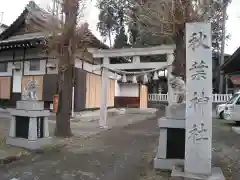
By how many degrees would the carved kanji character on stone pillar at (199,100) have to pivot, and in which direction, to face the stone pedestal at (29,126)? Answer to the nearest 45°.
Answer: approximately 90° to its right

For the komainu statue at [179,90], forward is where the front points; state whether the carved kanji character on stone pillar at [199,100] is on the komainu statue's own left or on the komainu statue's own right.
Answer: on the komainu statue's own left

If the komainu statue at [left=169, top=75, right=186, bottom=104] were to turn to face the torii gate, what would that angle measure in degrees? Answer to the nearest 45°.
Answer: approximately 90° to its right

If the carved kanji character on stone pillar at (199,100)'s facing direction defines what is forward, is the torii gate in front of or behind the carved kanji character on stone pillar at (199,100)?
behind

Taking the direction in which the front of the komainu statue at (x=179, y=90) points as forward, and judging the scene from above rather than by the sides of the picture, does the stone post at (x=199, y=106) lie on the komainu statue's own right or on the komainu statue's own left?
on the komainu statue's own left

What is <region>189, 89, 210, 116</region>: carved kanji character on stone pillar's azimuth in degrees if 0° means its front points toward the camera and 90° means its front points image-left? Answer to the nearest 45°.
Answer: approximately 0°

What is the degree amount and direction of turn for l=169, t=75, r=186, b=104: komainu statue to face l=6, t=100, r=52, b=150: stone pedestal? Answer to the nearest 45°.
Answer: approximately 45° to its right
